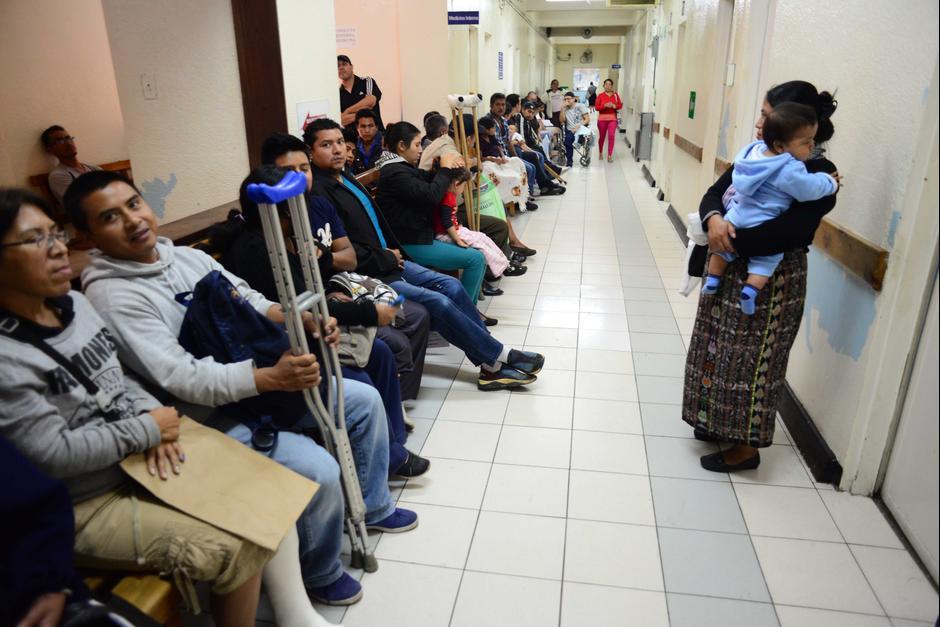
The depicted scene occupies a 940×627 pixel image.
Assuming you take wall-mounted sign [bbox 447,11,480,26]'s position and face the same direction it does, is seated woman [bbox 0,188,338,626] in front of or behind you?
in front

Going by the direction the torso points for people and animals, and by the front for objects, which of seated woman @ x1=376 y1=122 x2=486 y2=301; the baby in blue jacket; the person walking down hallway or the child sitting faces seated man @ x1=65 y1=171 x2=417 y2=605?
the person walking down hallway

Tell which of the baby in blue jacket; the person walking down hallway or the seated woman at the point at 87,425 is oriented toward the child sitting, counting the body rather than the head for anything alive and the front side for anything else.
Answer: the person walking down hallway

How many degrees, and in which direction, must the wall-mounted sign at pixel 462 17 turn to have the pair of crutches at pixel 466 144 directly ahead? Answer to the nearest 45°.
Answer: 0° — it already faces it

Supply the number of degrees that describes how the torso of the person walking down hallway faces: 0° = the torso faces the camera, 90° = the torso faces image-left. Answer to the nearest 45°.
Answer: approximately 0°

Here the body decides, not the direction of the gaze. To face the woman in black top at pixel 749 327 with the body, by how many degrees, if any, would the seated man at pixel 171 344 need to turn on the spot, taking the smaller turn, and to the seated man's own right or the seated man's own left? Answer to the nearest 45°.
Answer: approximately 45° to the seated man's own left

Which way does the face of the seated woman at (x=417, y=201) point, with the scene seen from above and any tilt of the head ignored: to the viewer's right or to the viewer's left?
to the viewer's right

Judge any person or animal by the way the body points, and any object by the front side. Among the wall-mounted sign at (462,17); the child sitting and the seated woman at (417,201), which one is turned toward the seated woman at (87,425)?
the wall-mounted sign
